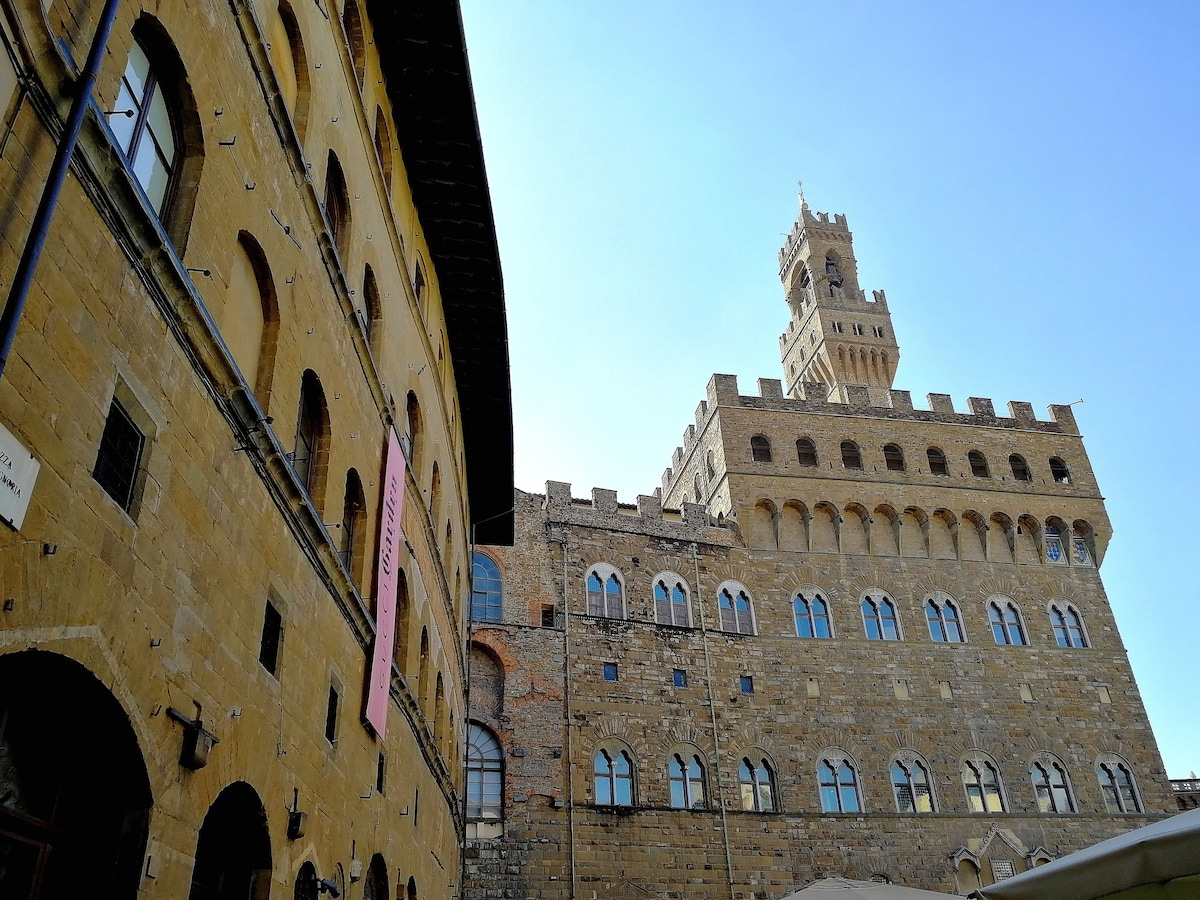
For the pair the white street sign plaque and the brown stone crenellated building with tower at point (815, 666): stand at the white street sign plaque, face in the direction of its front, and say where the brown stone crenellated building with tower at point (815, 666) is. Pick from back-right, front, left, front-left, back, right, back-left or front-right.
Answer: left

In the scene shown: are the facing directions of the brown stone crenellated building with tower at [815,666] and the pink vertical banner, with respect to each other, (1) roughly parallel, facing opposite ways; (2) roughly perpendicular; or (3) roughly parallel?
roughly perpendicular

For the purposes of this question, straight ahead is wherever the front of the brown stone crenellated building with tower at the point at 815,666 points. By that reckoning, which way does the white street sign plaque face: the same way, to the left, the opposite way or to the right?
to the left

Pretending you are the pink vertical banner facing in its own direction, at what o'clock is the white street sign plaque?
The white street sign plaque is roughly at 2 o'clock from the pink vertical banner.

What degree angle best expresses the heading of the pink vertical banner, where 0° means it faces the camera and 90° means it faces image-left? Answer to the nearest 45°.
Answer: approximately 315°

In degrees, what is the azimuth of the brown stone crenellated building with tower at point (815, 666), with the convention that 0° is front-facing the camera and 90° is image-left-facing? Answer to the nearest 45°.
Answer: approximately 0°

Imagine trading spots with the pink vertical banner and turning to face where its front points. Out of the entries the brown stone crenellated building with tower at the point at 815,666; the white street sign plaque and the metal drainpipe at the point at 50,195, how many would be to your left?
1

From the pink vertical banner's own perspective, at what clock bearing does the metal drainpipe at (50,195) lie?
The metal drainpipe is roughly at 2 o'clock from the pink vertical banner.

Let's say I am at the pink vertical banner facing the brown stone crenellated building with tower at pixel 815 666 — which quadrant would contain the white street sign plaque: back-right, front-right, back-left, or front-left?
back-right

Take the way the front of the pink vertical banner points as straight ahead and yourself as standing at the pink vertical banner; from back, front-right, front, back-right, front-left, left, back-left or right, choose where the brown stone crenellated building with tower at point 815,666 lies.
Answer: left
